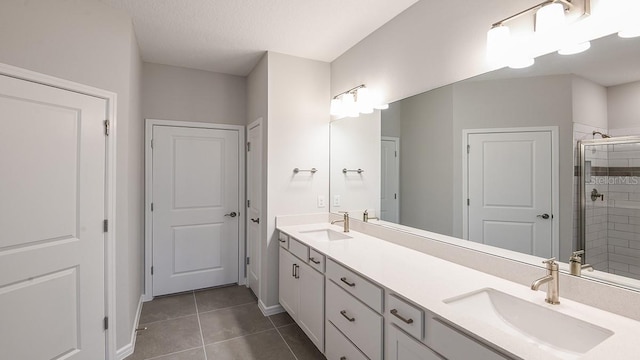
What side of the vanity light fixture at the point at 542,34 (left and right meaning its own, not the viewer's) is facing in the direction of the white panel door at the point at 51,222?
front

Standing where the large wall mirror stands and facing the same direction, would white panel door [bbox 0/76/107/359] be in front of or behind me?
in front

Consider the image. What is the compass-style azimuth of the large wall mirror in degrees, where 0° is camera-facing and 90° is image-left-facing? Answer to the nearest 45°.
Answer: approximately 45°

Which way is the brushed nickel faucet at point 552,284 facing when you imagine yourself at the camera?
facing the viewer and to the left of the viewer

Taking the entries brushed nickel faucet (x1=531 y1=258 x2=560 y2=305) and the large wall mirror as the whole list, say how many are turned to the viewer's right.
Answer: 0
